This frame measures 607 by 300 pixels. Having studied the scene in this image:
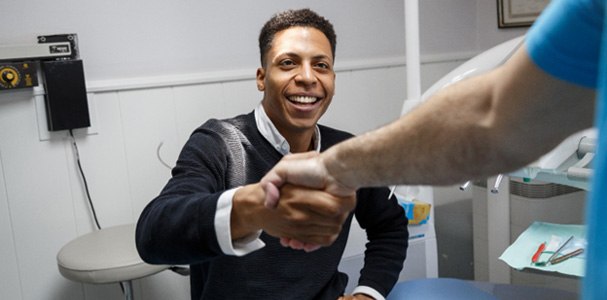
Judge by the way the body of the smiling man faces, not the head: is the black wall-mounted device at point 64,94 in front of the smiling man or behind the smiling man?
behind

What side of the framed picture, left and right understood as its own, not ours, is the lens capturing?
front

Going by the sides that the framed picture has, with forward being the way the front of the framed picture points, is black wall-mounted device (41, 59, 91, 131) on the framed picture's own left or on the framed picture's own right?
on the framed picture's own right

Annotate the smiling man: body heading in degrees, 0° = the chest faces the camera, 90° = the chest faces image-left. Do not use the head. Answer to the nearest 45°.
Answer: approximately 315°

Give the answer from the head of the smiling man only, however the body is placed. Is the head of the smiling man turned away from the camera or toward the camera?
toward the camera

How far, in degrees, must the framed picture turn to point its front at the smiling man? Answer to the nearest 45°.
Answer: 0° — it already faces them

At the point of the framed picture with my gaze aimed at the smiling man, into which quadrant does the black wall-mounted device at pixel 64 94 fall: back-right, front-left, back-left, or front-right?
front-right

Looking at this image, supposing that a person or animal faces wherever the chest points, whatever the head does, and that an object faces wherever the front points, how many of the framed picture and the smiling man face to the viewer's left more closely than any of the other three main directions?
0

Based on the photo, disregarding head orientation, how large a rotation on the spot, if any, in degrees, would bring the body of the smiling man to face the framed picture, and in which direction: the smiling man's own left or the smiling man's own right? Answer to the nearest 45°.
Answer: approximately 90° to the smiling man's own left

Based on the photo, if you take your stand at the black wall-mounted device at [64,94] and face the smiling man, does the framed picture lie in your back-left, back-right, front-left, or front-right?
front-left

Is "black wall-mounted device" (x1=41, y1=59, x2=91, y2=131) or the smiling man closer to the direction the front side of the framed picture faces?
the smiling man
